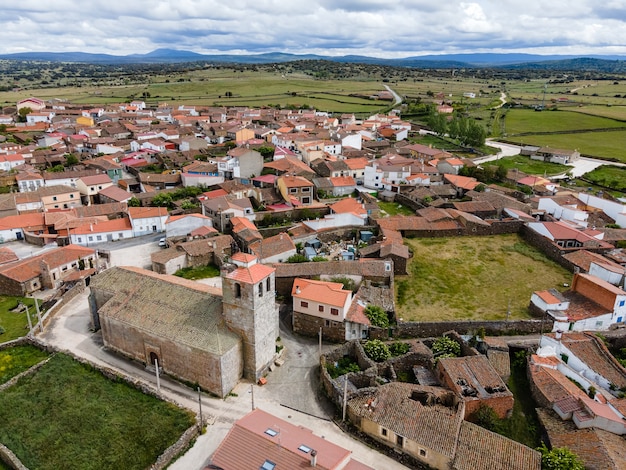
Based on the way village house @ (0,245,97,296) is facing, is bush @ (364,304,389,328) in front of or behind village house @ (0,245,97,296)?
in front

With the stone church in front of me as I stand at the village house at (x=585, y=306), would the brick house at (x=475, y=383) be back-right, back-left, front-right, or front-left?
front-left

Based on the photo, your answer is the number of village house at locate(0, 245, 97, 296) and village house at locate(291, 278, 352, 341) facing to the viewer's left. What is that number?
0

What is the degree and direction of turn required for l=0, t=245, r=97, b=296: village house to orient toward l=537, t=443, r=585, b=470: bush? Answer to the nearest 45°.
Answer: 0° — it already faces it

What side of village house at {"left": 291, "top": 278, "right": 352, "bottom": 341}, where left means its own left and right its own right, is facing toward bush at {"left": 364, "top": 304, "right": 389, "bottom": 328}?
left

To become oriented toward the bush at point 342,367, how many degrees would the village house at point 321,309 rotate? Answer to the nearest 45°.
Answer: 0° — it already faces it

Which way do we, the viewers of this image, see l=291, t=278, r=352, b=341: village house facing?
facing the viewer

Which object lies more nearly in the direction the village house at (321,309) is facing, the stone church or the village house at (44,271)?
the stone church

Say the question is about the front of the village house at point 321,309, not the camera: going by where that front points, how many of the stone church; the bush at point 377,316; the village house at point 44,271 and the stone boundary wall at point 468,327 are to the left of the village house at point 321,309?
2

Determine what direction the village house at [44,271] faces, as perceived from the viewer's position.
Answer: facing the viewer and to the right of the viewer

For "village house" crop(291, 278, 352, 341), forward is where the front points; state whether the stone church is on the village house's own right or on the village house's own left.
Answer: on the village house's own right
